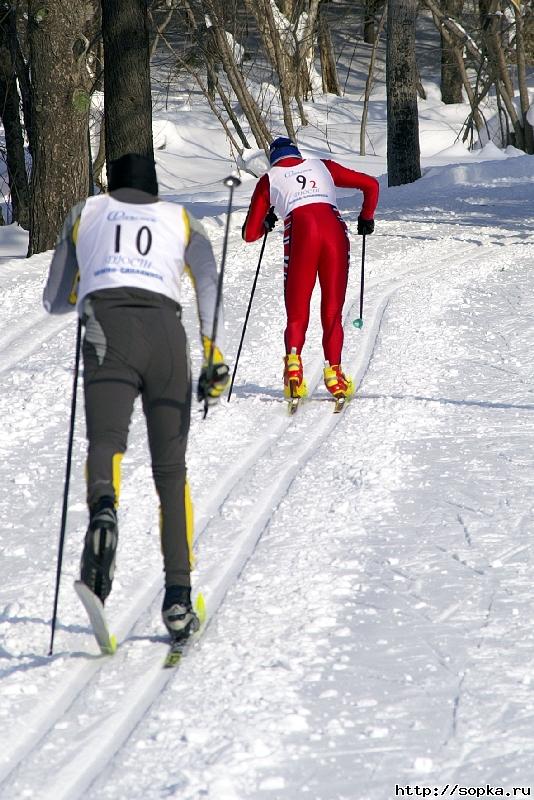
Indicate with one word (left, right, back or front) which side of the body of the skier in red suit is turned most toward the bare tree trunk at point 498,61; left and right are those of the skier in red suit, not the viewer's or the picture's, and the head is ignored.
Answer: front

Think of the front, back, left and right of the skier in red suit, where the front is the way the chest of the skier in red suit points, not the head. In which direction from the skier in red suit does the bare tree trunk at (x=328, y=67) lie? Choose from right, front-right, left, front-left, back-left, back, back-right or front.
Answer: front

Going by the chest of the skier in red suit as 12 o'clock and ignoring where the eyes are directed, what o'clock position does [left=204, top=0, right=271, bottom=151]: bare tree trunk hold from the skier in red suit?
The bare tree trunk is roughly at 12 o'clock from the skier in red suit.

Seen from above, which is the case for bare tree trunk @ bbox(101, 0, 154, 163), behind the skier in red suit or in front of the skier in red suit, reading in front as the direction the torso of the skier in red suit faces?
in front

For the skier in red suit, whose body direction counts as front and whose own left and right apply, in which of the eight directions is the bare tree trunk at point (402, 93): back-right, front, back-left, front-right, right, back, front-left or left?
front

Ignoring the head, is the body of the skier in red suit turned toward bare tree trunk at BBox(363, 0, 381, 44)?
yes

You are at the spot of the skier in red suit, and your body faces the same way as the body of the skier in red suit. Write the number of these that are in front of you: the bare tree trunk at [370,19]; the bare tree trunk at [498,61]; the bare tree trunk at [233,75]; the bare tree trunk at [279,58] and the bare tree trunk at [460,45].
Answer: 5

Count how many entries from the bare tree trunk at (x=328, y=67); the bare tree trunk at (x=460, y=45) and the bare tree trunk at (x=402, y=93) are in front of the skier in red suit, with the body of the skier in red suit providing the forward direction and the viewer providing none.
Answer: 3

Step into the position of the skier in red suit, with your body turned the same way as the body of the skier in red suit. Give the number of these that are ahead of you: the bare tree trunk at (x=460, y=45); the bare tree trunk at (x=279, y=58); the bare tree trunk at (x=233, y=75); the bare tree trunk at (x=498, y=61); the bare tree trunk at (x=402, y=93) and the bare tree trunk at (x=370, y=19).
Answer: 6

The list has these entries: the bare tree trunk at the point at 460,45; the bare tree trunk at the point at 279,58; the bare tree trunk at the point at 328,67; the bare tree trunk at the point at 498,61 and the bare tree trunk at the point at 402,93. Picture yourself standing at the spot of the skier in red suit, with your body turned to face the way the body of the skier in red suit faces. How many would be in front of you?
5

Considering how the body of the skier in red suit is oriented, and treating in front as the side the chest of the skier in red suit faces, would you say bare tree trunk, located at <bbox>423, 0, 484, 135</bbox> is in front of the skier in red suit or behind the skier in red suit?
in front

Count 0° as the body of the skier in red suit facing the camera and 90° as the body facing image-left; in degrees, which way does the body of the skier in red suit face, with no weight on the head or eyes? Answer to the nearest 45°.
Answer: approximately 180°

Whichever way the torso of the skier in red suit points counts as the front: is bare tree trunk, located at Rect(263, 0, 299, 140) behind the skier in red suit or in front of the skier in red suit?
in front

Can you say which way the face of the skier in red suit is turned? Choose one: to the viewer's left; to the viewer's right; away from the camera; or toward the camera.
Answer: away from the camera

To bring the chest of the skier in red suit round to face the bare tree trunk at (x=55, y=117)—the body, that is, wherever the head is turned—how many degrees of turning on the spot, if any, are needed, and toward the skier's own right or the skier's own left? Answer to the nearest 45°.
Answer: approximately 45° to the skier's own left

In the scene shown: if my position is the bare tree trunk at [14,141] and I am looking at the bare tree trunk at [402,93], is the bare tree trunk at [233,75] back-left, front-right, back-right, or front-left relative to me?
front-left
